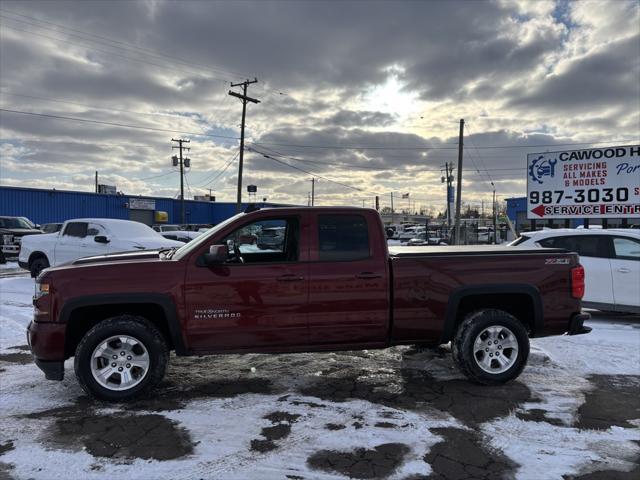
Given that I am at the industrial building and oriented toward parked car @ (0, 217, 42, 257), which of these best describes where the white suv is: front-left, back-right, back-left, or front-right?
front-left

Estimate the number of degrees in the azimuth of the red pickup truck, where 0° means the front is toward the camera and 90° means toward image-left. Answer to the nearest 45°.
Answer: approximately 90°

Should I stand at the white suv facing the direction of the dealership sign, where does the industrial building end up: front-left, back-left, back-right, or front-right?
front-left

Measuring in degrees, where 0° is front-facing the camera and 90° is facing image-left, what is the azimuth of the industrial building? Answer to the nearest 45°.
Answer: approximately 315°

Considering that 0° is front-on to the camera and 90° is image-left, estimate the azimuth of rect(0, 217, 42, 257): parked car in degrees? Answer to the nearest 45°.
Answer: approximately 315°

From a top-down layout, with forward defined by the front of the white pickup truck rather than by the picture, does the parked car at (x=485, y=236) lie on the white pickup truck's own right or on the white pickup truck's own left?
on the white pickup truck's own left

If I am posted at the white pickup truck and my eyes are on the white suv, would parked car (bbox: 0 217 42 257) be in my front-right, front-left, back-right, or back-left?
back-left

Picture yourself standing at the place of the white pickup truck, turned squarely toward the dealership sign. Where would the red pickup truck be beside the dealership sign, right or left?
right
